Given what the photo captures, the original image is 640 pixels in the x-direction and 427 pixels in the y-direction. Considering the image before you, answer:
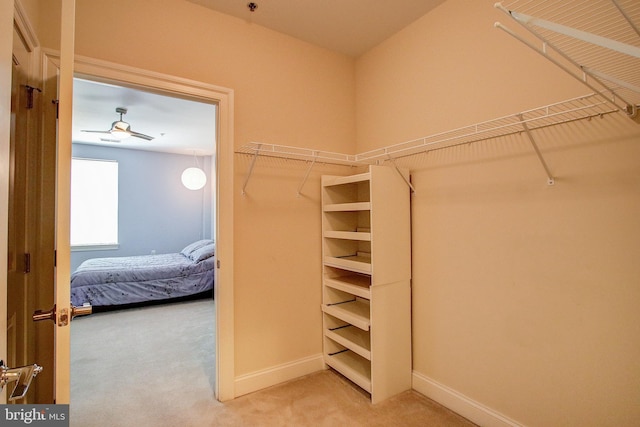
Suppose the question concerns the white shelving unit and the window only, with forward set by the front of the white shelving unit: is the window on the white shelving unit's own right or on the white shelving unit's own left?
on the white shelving unit's own right

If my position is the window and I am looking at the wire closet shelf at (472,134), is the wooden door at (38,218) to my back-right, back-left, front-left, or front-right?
front-right

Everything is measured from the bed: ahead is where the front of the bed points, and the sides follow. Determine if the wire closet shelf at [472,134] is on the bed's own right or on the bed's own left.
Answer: on the bed's own left

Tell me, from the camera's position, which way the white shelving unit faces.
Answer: facing the viewer and to the left of the viewer

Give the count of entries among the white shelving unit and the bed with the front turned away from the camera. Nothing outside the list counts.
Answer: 0

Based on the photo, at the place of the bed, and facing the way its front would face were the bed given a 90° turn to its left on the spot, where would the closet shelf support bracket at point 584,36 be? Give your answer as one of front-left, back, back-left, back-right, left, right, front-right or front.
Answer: front

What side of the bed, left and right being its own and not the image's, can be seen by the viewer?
left

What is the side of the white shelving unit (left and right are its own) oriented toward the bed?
right

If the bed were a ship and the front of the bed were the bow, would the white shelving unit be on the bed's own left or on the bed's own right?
on the bed's own left
